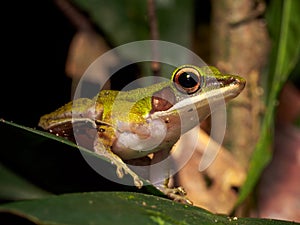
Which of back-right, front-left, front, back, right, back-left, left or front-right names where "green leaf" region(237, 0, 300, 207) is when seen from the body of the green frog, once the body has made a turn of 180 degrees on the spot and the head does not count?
back-right

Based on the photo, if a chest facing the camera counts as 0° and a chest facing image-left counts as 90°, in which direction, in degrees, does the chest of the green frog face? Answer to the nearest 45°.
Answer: approximately 270°

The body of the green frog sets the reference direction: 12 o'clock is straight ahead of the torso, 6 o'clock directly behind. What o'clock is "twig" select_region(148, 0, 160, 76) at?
The twig is roughly at 9 o'clock from the green frog.

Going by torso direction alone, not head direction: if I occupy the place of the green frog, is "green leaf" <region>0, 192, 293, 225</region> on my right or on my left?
on my right
